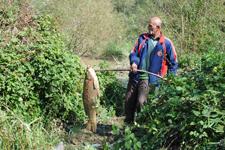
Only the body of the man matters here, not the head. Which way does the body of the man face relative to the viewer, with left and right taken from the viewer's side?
facing the viewer and to the left of the viewer

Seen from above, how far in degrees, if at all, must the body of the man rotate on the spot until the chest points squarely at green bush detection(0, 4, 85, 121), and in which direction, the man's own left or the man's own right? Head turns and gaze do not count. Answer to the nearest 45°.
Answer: approximately 45° to the man's own right
